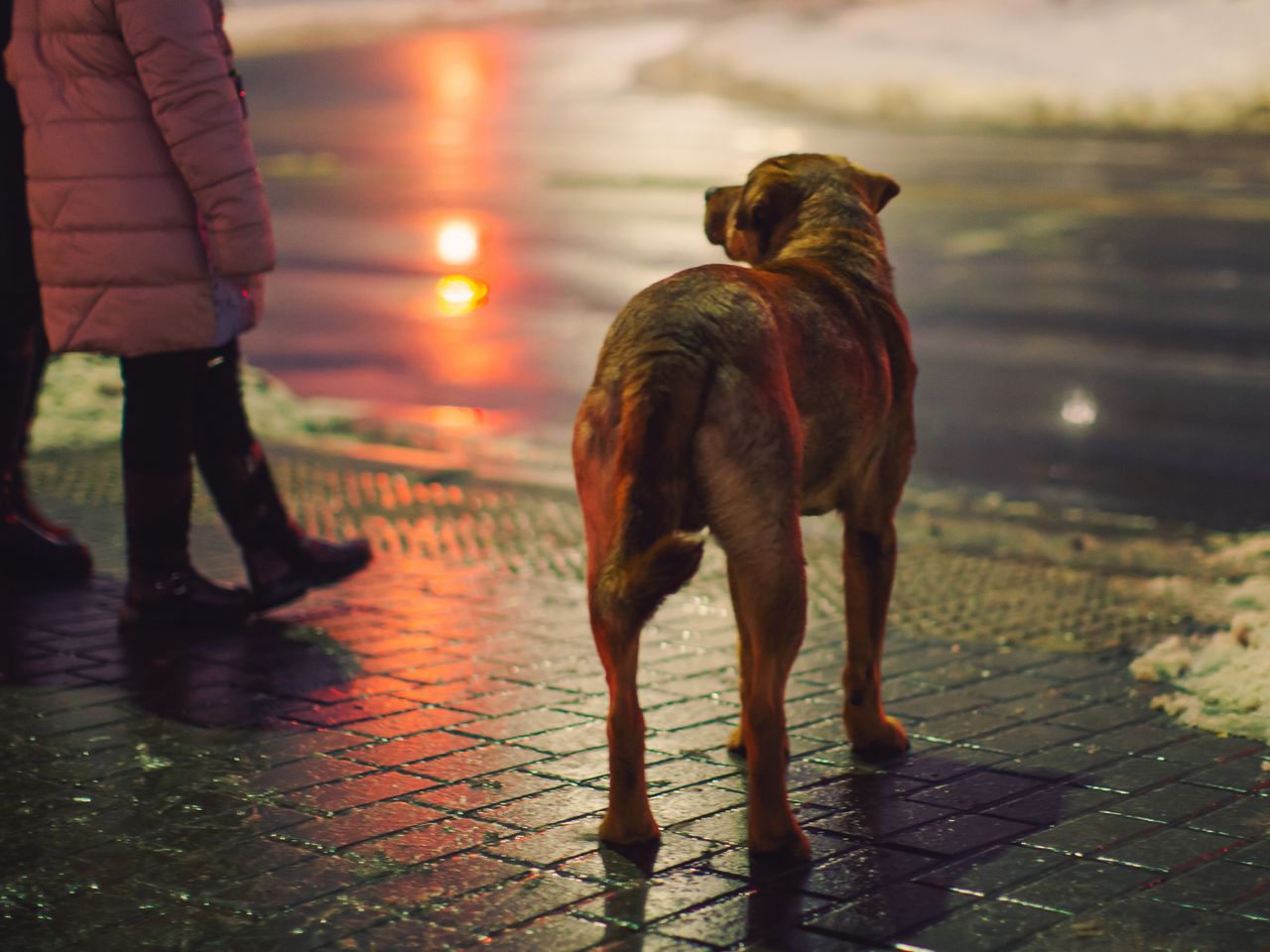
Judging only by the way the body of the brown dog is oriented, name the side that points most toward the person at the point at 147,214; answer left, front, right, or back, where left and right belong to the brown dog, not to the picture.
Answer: left

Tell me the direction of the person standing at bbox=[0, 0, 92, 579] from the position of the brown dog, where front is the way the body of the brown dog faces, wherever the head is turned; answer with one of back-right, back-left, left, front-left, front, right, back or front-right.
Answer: left

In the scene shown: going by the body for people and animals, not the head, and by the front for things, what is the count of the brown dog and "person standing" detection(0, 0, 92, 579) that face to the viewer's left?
0

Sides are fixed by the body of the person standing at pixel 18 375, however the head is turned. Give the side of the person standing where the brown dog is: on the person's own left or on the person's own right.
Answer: on the person's own right

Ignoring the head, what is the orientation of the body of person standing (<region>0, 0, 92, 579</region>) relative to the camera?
to the viewer's right

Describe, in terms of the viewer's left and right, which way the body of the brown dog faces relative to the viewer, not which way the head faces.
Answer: facing away from the viewer and to the right of the viewer
